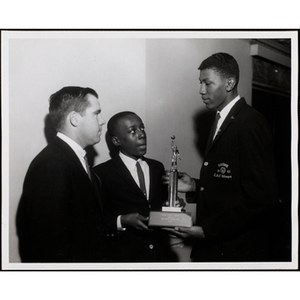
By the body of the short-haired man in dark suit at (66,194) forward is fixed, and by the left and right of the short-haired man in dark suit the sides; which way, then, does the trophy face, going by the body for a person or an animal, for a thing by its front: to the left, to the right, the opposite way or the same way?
to the right

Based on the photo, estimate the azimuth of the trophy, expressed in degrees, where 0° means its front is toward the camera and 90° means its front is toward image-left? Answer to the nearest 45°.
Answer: approximately 0°

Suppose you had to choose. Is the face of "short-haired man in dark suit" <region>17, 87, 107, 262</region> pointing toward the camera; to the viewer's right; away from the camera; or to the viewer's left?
to the viewer's right

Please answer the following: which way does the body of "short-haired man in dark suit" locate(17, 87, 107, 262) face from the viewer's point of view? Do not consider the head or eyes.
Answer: to the viewer's right

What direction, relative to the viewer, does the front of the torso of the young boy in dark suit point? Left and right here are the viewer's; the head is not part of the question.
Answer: facing the viewer and to the right of the viewer

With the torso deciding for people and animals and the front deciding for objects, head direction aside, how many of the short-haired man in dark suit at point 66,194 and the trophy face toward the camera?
1

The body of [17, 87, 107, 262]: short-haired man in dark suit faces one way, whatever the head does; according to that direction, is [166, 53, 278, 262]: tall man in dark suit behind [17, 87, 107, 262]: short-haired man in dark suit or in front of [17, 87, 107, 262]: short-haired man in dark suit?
in front
